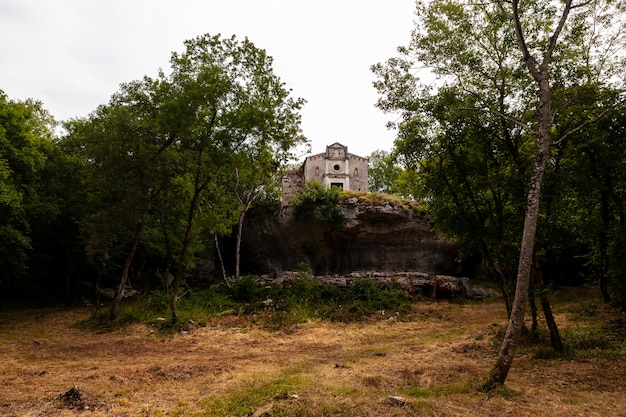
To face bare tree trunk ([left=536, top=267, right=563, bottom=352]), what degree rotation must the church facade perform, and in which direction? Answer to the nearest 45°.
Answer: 0° — it already faces it

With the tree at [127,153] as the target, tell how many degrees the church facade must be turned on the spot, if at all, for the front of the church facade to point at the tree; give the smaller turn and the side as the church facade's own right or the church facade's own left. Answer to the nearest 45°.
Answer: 0° — it already faces it

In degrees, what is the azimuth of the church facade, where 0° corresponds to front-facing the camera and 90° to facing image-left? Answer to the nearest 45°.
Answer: approximately 0°

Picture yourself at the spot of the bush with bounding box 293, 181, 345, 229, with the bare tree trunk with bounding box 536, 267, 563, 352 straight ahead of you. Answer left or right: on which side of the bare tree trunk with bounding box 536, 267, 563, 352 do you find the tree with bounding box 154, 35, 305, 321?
right

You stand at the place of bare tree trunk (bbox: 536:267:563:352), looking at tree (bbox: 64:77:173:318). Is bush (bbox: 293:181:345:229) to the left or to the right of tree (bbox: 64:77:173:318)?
right

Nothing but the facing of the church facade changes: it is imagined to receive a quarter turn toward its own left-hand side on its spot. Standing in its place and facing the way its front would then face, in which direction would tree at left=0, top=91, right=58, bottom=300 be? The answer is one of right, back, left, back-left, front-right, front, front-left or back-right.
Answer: back-right
